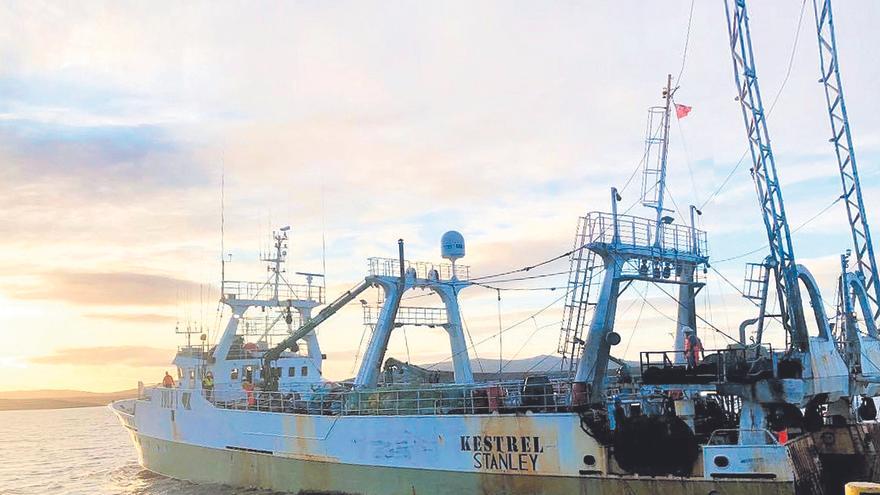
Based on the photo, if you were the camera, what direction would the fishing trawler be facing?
facing away from the viewer and to the left of the viewer
